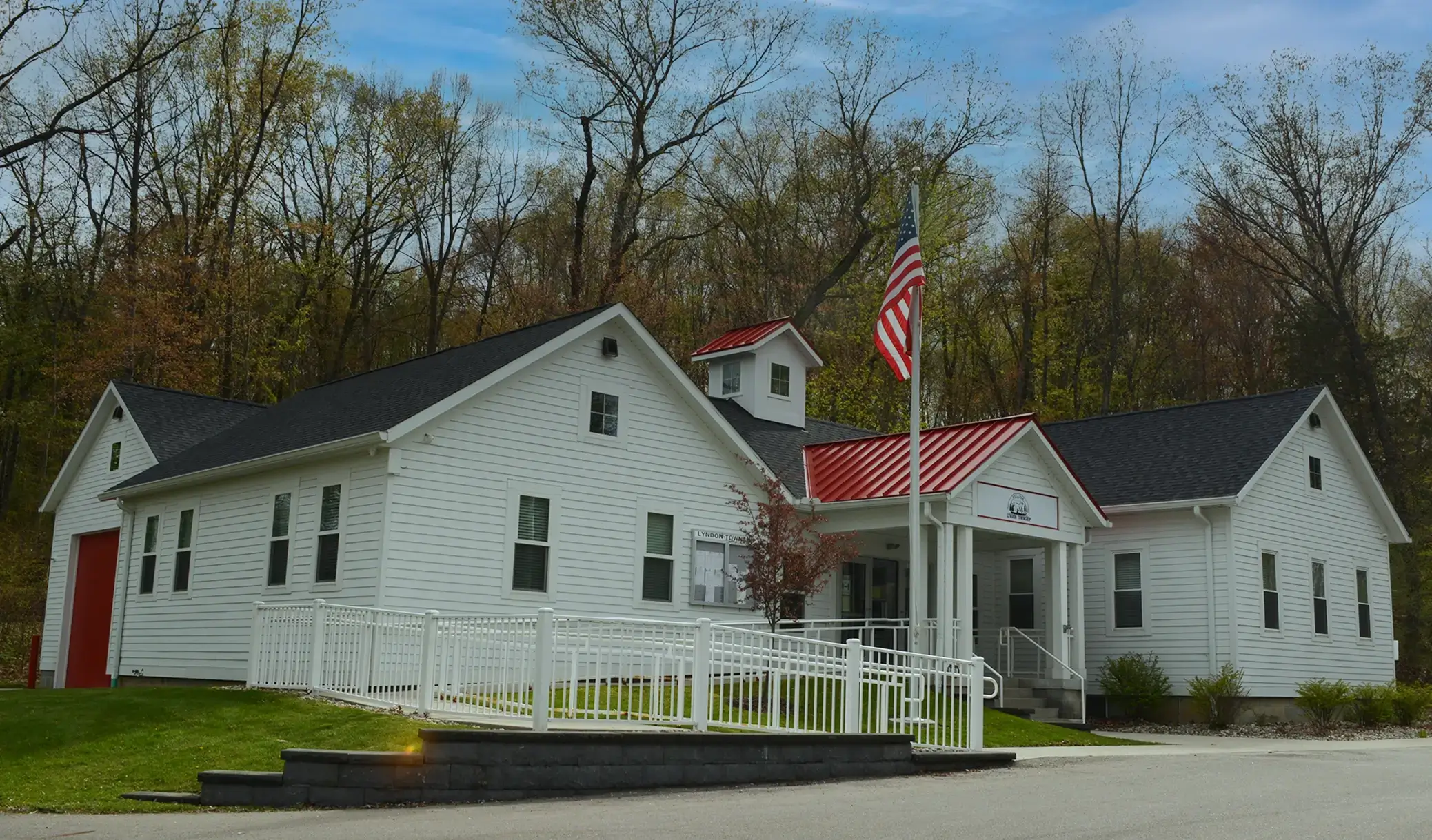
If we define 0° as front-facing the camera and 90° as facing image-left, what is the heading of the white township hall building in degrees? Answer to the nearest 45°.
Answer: approximately 315°

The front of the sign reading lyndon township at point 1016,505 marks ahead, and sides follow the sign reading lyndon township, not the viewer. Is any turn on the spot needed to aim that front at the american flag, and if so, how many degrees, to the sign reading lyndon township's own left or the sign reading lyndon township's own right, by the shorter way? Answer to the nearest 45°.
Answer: approximately 45° to the sign reading lyndon township's own right

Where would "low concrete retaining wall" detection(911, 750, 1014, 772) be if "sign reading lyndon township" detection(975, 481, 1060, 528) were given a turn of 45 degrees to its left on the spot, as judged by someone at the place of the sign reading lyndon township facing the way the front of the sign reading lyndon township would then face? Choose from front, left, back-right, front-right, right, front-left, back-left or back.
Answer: right

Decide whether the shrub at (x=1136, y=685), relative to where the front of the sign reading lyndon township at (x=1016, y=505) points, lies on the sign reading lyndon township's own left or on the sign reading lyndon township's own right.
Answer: on the sign reading lyndon township's own left

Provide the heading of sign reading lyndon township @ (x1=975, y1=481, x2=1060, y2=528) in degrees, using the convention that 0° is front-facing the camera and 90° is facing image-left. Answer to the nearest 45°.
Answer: approximately 315°

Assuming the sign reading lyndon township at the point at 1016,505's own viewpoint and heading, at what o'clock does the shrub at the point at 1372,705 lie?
The shrub is roughly at 9 o'clock from the sign reading lyndon township.

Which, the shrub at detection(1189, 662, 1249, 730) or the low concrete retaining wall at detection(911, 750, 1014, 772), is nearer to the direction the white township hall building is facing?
the low concrete retaining wall

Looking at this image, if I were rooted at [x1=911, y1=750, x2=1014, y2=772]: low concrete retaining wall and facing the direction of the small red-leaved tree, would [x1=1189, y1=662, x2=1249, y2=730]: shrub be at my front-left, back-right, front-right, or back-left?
front-right
